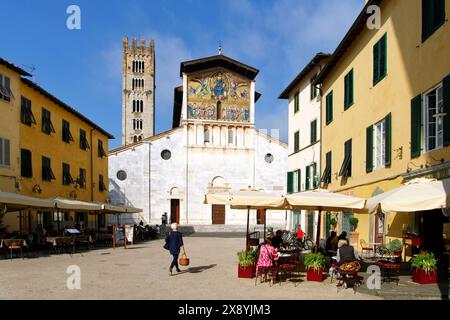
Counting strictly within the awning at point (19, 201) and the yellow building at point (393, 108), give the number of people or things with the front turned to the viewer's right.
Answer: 1

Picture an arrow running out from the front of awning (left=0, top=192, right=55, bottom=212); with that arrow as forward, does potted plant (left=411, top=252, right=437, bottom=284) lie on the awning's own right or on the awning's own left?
on the awning's own right

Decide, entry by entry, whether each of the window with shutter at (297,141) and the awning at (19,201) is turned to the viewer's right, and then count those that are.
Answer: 1

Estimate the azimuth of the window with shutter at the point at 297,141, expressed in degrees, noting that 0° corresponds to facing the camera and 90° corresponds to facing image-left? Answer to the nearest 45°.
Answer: approximately 45°

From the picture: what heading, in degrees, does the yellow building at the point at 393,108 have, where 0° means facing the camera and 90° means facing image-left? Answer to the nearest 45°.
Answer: approximately 45°

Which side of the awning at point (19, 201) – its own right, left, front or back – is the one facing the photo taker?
right

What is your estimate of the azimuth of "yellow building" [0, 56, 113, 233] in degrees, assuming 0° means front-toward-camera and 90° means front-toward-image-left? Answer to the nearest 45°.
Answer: approximately 315°

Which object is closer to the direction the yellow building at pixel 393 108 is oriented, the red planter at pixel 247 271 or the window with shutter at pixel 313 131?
the red planter
